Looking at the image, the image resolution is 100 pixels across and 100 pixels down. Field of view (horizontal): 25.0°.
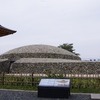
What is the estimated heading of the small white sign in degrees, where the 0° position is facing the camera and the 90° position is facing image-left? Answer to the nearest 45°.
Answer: approximately 0°

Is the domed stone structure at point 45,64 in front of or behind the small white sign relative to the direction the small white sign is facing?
behind

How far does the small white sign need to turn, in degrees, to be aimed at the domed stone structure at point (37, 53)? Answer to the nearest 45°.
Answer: approximately 180°

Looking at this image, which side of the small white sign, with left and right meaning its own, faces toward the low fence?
back
